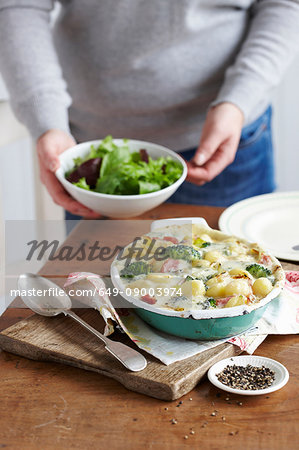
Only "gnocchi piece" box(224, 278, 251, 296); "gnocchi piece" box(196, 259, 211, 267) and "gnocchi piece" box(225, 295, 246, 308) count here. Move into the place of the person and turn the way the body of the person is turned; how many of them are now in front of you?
3

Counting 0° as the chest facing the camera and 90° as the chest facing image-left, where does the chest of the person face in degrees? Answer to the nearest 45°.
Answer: approximately 0°

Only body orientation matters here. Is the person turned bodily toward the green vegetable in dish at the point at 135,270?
yes

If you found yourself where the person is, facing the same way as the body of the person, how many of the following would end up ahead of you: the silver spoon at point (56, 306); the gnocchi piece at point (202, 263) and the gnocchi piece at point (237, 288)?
3

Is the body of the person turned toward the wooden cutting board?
yes

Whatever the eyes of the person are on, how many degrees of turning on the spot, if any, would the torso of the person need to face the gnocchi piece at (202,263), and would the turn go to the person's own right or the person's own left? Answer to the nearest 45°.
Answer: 0° — they already face it

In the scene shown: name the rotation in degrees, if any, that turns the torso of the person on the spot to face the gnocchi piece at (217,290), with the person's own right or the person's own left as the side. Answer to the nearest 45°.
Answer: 0° — they already face it
